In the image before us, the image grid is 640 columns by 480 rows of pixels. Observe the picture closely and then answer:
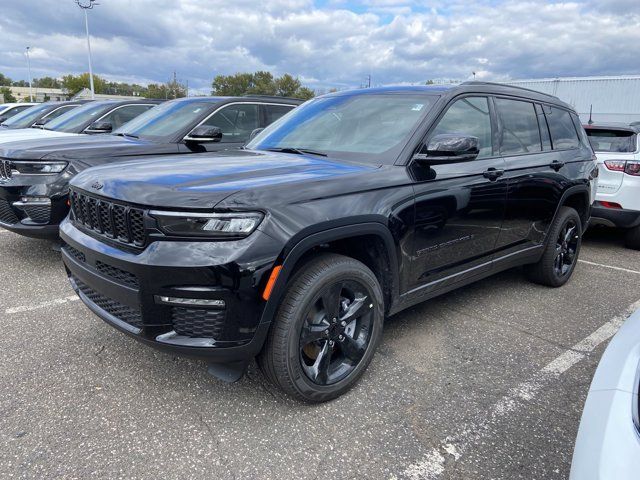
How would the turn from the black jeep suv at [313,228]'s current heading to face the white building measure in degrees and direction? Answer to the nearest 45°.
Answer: approximately 180°

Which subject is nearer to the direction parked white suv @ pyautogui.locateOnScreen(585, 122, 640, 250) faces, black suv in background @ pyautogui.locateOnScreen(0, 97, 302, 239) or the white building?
the white building

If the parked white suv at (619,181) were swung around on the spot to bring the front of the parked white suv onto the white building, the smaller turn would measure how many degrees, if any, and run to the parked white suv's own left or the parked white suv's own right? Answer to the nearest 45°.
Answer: approximately 45° to the parked white suv's own left

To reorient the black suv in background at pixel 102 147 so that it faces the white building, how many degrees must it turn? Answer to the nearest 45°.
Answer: approximately 180°

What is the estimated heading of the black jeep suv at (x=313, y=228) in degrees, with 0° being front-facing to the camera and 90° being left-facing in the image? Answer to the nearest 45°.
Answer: approximately 45°

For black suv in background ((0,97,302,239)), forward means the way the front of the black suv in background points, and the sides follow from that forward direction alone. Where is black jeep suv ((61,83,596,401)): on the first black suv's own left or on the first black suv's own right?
on the first black suv's own left

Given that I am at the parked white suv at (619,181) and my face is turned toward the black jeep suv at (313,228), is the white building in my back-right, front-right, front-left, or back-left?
back-right

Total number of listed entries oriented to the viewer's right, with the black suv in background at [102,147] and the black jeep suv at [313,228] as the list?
0

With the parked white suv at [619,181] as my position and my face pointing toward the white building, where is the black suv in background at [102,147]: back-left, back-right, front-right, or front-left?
back-left

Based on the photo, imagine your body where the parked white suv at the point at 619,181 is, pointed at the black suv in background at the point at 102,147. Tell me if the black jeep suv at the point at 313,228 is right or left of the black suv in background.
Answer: left

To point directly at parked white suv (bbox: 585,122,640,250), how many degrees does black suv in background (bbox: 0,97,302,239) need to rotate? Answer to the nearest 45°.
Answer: approximately 135° to its left

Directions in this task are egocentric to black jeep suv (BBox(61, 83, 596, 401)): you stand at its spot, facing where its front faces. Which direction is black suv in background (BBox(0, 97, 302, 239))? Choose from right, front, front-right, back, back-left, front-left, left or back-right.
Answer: right

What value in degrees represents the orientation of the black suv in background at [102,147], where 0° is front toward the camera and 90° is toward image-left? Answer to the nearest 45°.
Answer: approximately 45°

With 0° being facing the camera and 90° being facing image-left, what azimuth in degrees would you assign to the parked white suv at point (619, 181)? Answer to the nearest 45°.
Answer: approximately 225°
